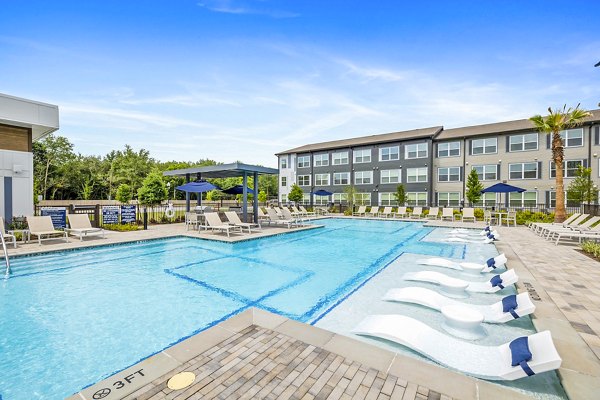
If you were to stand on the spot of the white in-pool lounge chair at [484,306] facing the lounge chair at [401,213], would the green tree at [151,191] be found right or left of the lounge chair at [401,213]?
left

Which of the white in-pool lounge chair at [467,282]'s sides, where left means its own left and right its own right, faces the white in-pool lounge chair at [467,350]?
left

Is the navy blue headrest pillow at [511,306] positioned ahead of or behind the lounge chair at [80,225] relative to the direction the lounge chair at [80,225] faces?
ahead

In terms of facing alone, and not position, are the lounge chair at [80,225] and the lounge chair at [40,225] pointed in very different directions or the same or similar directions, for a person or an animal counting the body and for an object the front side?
same or similar directions

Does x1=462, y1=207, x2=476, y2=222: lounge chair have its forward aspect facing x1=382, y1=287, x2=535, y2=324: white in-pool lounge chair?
yes

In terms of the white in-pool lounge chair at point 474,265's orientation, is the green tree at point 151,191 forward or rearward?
forward

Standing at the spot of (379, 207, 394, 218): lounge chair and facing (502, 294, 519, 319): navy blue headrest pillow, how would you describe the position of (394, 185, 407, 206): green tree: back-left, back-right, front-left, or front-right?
back-left

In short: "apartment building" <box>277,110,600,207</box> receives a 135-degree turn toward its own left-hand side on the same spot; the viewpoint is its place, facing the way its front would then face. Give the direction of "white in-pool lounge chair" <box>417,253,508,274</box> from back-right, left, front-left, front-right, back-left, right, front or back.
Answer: right

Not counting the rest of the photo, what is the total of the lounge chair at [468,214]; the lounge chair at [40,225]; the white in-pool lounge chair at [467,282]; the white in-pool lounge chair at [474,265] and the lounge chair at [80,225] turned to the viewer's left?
2

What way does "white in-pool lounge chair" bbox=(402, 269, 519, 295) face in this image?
to the viewer's left

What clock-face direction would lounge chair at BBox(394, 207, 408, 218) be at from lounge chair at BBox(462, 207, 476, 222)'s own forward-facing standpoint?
lounge chair at BBox(394, 207, 408, 218) is roughly at 4 o'clock from lounge chair at BBox(462, 207, 476, 222).

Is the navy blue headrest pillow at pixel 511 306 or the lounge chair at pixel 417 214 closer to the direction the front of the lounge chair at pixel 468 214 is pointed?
the navy blue headrest pillow

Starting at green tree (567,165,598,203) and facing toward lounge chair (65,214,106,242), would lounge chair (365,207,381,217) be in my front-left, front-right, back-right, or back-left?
front-right

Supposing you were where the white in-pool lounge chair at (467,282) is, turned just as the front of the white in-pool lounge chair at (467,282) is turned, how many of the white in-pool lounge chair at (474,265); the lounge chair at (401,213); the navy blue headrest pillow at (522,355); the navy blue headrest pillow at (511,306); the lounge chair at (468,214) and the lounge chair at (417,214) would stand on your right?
4

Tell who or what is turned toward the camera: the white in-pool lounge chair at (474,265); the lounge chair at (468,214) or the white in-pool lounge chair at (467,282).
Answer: the lounge chair

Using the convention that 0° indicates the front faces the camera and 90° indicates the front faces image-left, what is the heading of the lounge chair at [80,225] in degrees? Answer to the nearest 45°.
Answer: approximately 315°

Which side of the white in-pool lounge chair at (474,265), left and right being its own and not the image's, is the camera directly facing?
left

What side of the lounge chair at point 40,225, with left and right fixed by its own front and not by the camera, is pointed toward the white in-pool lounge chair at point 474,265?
front

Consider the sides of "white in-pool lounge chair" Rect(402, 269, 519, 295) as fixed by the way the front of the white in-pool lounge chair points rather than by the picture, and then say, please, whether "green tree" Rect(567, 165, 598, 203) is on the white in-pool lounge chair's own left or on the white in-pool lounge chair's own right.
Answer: on the white in-pool lounge chair's own right

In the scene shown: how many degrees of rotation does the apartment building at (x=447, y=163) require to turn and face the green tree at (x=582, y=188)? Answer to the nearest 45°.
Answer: approximately 90° to its left
